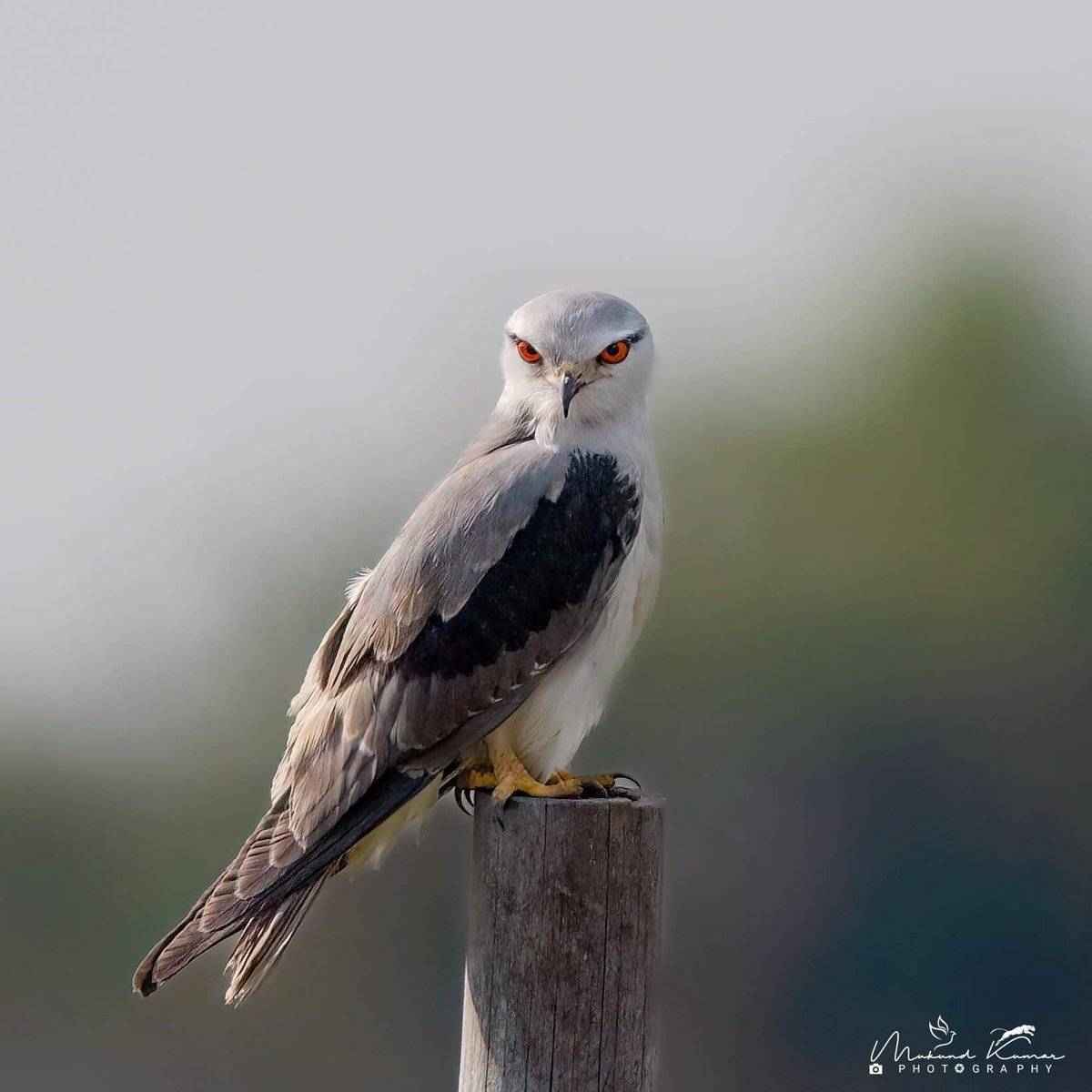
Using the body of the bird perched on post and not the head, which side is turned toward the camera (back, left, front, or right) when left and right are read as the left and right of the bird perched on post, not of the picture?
right
